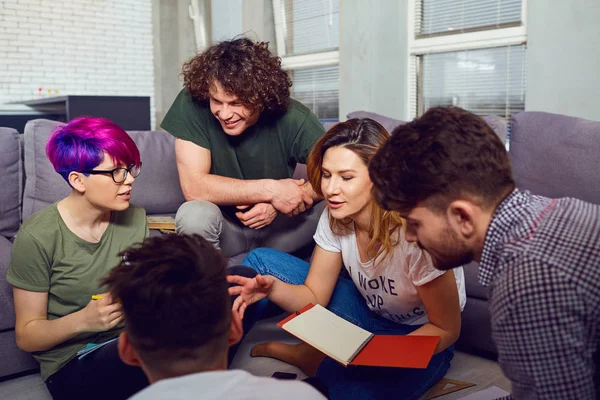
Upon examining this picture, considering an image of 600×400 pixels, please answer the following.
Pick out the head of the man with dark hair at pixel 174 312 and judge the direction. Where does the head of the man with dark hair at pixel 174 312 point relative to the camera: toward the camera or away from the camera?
away from the camera

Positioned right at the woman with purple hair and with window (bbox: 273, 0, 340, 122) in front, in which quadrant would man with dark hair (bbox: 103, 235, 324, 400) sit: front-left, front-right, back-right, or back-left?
back-right

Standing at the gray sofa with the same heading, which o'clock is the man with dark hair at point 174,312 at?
The man with dark hair is roughly at 1 o'clock from the gray sofa.

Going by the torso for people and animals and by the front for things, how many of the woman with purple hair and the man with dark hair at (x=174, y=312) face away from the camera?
1

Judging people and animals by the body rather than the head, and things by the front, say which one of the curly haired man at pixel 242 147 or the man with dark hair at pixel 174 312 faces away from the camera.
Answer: the man with dark hair

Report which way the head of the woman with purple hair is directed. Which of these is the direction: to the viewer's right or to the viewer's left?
to the viewer's right

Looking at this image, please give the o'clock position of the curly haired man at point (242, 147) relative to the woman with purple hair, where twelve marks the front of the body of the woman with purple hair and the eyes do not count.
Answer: The curly haired man is roughly at 9 o'clock from the woman with purple hair.

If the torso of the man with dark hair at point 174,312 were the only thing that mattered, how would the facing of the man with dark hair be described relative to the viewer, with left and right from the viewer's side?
facing away from the viewer

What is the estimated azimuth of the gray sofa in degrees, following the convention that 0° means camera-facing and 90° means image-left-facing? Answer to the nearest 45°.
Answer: approximately 0°

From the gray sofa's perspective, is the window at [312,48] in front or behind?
behind

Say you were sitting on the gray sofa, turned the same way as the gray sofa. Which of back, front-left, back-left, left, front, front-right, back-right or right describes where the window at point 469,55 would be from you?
back

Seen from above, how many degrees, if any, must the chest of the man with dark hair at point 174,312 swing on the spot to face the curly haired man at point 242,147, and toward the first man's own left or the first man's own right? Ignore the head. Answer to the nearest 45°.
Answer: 0° — they already face them
